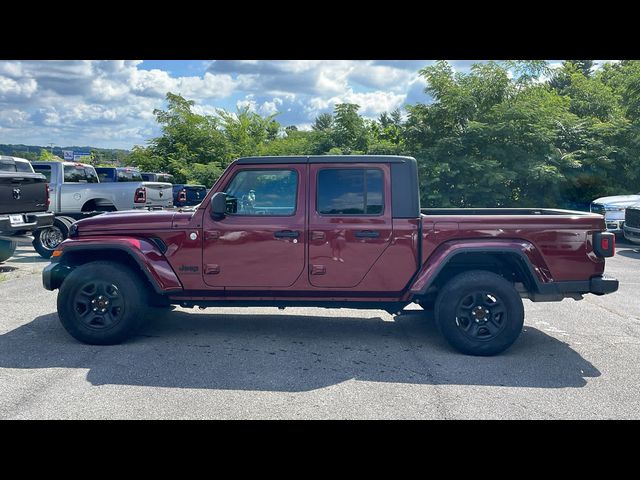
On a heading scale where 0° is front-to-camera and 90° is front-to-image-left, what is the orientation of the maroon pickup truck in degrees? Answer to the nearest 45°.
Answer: approximately 90°

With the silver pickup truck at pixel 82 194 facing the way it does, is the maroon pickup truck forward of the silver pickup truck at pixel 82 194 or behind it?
behind

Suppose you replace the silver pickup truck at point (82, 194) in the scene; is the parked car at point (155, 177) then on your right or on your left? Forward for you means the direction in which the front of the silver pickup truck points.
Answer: on your right

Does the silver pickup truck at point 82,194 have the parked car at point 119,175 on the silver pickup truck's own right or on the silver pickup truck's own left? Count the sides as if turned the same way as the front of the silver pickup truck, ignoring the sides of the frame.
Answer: on the silver pickup truck's own right

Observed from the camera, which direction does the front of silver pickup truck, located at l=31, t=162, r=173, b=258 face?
facing away from the viewer and to the left of the viewer

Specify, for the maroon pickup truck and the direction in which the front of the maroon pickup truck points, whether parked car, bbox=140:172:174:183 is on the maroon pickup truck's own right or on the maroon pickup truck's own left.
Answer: on the maroon pickup truck's own right

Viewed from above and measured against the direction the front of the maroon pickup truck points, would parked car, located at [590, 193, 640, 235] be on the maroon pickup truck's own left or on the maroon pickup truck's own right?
on the maroon pickup truck's own right

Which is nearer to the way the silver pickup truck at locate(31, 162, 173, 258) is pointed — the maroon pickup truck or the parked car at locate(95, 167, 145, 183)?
the parked car

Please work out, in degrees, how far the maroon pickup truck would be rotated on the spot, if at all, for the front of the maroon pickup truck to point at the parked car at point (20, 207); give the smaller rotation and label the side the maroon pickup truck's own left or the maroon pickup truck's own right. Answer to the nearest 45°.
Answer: approximately 45° to the maroon pickup truck's own right

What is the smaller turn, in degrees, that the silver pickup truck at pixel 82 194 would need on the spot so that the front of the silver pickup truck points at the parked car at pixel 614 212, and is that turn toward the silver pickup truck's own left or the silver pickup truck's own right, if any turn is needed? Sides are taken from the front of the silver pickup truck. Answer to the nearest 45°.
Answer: approximately 135° to the silver pickup truck's own right

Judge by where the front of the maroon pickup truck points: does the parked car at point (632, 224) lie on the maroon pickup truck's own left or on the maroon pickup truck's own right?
on the maroon pickup truck's own right
